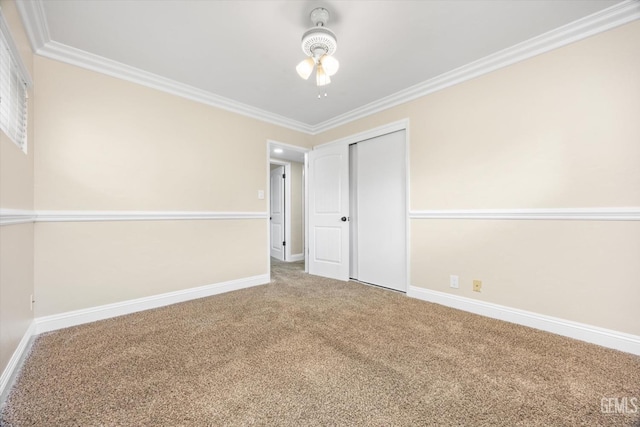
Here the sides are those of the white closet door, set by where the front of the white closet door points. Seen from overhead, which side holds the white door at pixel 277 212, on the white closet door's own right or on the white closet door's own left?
on the white closet door's own right

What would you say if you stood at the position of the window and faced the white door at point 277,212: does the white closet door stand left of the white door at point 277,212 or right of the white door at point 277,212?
right

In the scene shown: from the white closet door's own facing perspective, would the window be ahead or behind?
ahead

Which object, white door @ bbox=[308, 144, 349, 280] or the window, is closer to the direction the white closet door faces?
the window

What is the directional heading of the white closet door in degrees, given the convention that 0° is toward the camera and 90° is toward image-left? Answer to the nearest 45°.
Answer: approximately 45°

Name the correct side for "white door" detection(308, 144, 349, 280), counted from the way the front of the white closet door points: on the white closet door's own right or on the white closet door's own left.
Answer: on the white closet door's own right

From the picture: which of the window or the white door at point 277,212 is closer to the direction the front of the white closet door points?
the window
